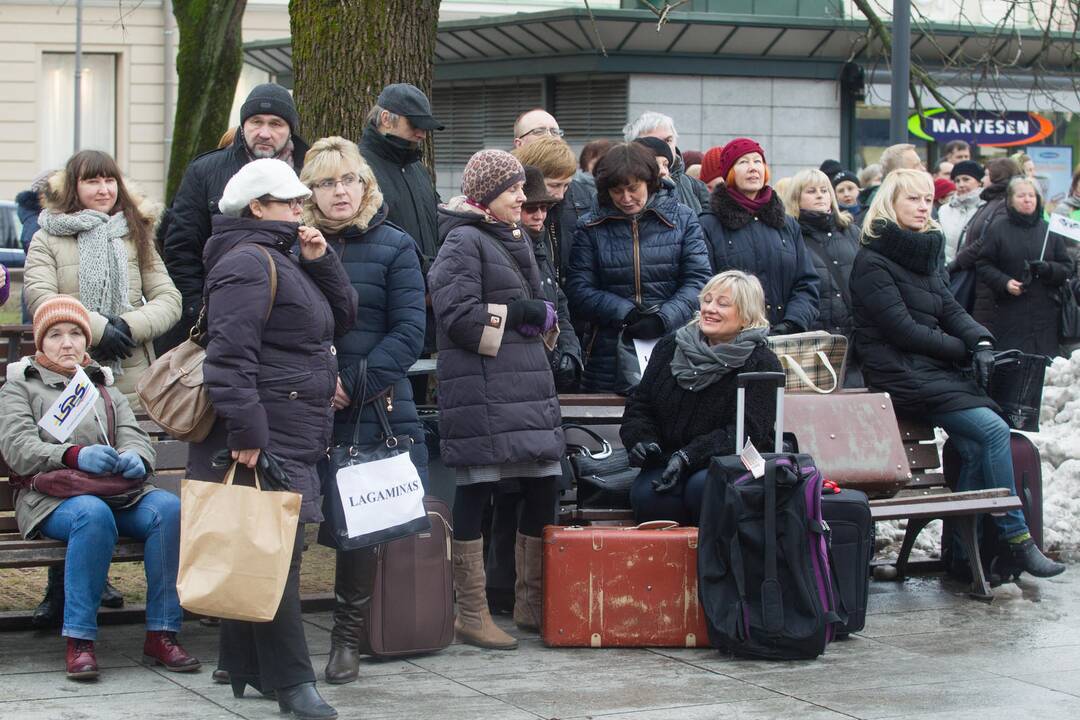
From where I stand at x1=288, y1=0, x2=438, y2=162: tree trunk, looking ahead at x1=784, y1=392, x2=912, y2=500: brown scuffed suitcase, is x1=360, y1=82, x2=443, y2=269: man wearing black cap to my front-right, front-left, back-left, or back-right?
front-right

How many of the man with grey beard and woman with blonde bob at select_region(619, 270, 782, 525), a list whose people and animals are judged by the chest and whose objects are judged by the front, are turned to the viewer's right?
0

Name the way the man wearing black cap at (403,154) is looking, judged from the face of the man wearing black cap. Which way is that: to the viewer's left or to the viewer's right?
to the viewer's right

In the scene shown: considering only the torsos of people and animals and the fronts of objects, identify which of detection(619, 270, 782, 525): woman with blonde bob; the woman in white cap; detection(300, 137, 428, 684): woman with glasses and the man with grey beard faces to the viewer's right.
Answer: the woman in white cap

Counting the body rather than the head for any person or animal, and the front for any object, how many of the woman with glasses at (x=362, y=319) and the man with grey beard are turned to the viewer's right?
0

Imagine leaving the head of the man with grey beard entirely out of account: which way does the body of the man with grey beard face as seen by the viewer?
toward the camera

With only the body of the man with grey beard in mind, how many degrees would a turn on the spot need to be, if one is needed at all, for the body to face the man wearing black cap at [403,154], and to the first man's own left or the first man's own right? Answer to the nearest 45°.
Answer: approximately 90° to the first man's own left

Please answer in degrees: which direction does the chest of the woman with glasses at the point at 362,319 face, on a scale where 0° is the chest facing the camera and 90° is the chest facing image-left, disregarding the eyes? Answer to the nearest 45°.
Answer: approximately 45°
